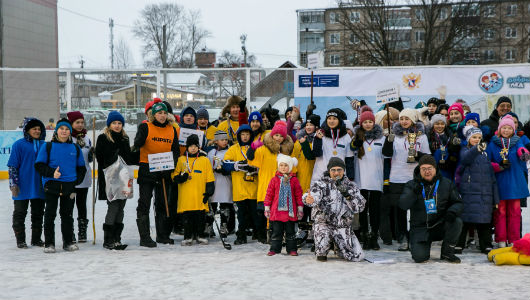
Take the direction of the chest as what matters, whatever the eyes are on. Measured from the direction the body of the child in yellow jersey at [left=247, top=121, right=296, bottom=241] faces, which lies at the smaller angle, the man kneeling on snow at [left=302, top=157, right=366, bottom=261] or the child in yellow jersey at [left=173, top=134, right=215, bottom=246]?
the man kneeling on snow

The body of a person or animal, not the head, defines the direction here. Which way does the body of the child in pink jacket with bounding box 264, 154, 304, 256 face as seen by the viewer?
toward the camera

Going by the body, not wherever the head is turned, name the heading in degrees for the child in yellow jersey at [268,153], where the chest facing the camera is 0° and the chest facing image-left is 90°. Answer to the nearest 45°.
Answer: approximately 0°

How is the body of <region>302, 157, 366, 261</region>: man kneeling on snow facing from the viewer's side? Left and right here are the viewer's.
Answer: facing the viewer

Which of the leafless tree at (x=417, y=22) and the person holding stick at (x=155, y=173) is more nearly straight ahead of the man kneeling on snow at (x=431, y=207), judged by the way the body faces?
the person holding stick

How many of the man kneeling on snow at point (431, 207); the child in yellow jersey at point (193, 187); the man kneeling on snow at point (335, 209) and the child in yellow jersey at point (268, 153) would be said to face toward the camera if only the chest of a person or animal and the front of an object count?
4

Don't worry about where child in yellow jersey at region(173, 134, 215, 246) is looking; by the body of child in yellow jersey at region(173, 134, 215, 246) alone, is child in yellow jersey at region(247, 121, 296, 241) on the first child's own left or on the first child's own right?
on the first child's own left

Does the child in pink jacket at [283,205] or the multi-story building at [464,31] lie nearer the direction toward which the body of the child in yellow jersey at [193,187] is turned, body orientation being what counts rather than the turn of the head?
the child in pink jacket

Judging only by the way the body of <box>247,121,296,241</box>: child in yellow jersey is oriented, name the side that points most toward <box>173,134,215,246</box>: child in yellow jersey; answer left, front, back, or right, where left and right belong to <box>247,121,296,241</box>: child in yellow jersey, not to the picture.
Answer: right
